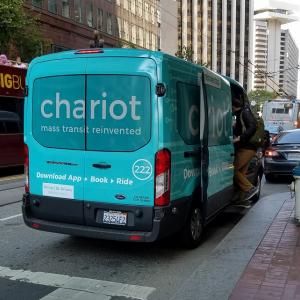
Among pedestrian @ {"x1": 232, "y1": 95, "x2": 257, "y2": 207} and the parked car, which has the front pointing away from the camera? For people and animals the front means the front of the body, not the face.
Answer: the parked car

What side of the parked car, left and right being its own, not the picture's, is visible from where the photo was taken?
back

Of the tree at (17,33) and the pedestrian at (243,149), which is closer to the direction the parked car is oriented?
the tree

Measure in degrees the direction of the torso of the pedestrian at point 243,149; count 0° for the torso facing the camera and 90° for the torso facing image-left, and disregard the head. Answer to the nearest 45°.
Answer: approximately 90°

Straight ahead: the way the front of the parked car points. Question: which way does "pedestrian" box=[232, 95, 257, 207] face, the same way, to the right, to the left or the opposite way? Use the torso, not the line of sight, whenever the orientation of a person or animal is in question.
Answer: to the left

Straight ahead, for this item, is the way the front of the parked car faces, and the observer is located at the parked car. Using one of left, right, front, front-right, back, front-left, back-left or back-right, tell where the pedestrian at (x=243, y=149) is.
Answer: back

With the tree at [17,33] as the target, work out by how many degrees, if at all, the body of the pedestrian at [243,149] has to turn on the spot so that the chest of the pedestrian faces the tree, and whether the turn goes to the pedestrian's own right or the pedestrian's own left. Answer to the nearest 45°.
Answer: approximately 45° to the pedestrian's own right

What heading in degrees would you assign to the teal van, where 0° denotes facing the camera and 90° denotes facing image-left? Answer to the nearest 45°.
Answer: approximately 225°

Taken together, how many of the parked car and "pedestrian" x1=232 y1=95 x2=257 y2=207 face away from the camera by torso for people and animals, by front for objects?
1
